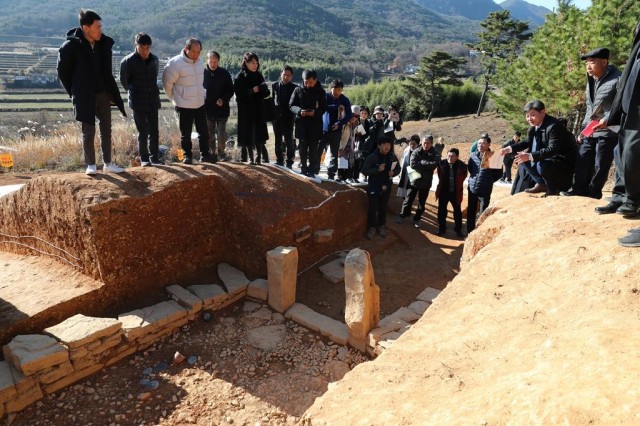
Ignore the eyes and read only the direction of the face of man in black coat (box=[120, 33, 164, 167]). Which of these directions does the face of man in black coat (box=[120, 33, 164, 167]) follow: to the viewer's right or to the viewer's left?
to the viewer's right

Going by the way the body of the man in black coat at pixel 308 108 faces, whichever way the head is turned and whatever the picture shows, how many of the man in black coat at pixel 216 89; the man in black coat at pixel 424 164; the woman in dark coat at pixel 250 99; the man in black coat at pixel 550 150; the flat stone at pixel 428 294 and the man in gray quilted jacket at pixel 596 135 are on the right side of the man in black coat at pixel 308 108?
2

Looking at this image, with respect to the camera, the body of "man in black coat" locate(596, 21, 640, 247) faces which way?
to the viewer's left

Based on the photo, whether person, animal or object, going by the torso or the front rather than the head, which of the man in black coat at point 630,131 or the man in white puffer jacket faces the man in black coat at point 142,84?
the man in black coat at point 630,131

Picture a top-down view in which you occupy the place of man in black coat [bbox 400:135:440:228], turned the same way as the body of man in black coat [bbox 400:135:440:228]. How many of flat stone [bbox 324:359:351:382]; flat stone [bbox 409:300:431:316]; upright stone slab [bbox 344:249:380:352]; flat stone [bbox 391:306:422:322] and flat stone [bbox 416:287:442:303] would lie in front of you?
5

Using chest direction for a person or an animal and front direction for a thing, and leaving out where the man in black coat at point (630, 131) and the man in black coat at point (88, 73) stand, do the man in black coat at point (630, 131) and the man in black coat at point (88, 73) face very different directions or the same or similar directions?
very different directions

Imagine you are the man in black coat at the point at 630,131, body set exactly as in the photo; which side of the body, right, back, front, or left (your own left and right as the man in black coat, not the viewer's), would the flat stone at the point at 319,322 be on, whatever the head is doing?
front

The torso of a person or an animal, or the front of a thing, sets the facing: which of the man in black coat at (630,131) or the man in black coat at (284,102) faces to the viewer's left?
the man in black coat at (630,131)

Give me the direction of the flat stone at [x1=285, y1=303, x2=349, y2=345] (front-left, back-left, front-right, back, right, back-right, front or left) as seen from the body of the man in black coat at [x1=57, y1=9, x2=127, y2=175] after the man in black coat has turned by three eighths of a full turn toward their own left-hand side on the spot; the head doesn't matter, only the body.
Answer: back-right

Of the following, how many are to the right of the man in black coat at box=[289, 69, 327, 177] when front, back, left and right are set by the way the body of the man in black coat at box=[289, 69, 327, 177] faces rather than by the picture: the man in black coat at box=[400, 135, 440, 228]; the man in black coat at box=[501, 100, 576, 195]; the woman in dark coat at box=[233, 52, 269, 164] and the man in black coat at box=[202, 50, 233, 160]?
2

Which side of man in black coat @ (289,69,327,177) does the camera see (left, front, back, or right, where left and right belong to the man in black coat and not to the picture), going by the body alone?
front

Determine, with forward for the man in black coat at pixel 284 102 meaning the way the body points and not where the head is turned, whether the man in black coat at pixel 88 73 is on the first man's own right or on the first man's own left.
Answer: on the first man's own right

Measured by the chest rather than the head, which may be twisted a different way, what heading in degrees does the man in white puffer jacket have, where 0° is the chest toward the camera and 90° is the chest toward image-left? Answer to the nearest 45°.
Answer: approximately 315°

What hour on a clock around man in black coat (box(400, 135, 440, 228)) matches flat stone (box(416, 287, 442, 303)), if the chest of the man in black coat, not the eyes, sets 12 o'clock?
The flat stone is roughly at 12 o'clock from the man in black coat.

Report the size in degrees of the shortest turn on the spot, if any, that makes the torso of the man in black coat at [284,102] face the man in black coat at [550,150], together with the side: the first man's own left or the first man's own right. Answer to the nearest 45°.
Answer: approximately 45° to the first man's own left

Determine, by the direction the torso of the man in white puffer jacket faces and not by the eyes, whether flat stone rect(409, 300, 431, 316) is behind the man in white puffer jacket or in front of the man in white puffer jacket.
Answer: in front

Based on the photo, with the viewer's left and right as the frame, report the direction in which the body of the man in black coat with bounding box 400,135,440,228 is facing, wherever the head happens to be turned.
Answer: facing the viewer

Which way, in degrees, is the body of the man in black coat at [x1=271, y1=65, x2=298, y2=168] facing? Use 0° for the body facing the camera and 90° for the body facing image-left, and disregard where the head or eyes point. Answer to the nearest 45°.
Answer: approximately 0°
